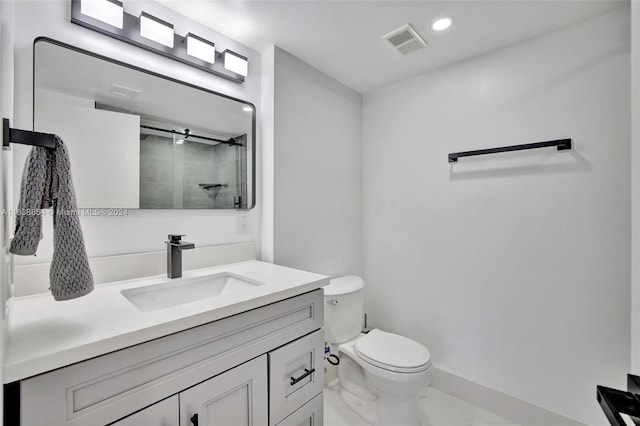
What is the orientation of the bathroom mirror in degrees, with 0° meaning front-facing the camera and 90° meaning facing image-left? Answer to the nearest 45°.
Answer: approximately 315°

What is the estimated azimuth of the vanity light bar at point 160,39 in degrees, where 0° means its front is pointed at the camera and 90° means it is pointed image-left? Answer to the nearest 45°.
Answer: approximately 315°

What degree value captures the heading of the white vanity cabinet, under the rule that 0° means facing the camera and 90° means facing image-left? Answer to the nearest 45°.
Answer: approximately 315°

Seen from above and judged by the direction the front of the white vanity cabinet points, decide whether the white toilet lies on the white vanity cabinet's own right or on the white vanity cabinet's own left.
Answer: on the white vanity cabinet's own left
